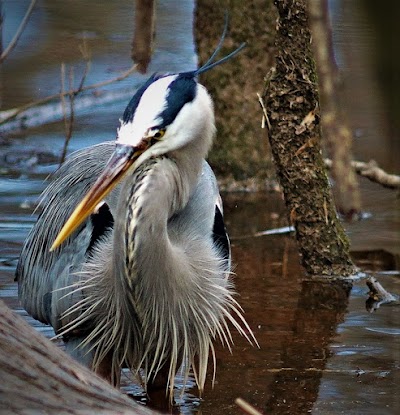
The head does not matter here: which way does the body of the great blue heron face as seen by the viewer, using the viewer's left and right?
facing the viewer

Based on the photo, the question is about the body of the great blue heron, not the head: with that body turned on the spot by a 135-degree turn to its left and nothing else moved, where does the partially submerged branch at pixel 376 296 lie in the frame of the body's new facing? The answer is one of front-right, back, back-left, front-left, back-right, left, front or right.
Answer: front

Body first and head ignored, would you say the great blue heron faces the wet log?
yes

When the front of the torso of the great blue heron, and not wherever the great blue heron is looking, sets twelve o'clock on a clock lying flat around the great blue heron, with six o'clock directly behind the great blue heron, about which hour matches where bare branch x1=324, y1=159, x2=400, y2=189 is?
The bare branch is roughly at 7 o'clock from the great blue heron.

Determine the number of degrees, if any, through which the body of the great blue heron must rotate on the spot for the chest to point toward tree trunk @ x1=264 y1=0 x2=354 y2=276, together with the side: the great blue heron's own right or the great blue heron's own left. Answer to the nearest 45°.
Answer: approximately 135° to the great blue heron's own left

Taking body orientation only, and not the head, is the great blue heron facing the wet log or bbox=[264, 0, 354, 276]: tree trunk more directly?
the wet log
